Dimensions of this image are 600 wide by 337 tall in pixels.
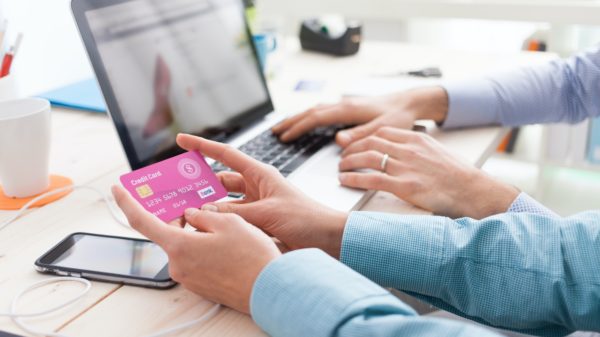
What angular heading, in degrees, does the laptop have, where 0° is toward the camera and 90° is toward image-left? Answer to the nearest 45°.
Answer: approximately 315°
